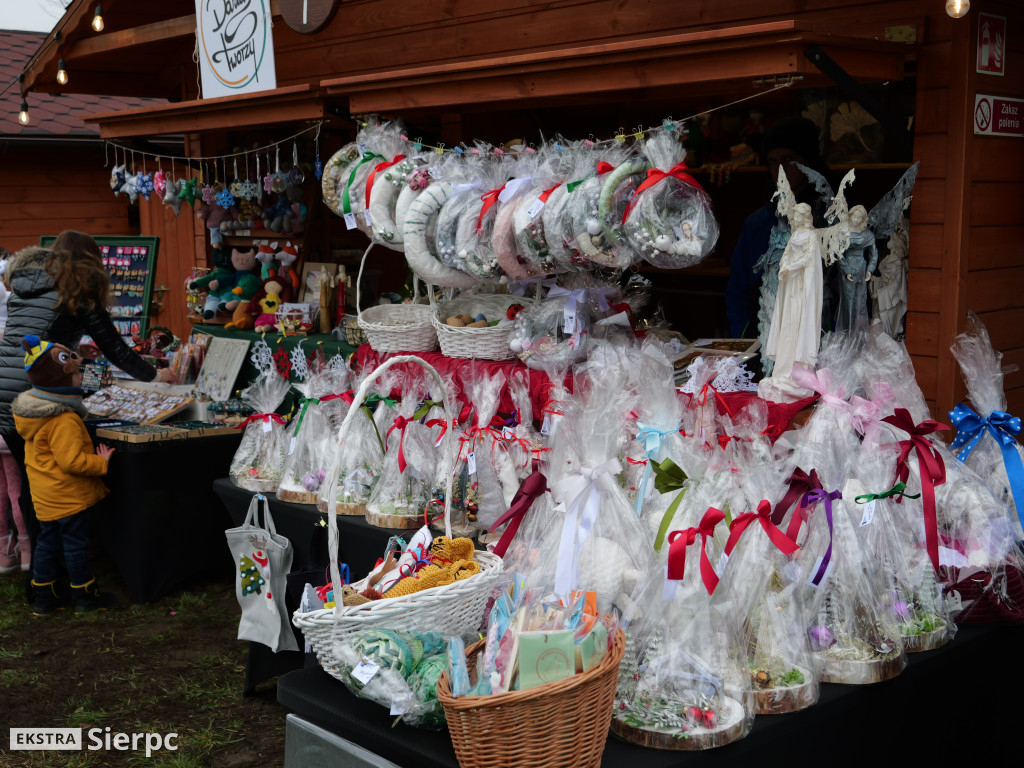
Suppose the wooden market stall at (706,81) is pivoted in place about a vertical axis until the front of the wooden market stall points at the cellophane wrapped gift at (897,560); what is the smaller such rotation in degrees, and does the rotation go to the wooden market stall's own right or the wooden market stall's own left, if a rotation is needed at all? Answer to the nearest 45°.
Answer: approximately 45° to the wooden market stall's own left

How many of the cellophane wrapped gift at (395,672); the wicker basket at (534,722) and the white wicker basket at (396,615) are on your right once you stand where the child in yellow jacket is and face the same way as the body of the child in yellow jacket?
3

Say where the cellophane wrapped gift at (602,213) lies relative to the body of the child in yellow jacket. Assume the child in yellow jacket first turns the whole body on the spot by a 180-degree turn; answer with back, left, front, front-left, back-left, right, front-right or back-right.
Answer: back-left

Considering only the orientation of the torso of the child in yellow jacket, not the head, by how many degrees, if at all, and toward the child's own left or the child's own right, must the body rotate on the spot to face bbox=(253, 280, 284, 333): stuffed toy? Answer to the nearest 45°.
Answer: approximately 45° to the child's own left

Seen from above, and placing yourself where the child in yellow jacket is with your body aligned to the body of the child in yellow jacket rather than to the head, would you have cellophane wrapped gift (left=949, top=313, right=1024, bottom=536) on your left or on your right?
on your right

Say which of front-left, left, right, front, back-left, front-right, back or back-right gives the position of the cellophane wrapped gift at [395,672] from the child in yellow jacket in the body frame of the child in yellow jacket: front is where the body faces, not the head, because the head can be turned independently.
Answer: right

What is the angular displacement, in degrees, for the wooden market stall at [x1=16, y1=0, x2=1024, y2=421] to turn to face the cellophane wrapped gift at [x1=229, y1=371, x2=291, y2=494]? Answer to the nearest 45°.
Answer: approximately 45° to its right

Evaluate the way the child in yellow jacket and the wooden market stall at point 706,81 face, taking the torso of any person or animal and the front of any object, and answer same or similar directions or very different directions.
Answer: very different directions

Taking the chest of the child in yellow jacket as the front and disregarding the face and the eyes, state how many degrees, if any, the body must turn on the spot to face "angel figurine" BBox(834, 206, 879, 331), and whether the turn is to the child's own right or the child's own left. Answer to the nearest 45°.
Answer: approximately 45° to the child's own right

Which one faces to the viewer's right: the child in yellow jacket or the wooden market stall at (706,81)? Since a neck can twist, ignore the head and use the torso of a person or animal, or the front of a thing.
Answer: the child in yellow jacket

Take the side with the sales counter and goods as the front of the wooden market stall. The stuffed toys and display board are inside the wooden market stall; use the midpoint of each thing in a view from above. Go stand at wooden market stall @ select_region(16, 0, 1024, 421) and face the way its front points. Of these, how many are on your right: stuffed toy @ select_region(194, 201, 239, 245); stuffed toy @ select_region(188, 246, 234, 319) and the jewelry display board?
3

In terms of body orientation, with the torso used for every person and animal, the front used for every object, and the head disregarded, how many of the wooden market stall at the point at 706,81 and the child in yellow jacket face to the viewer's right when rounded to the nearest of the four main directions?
1

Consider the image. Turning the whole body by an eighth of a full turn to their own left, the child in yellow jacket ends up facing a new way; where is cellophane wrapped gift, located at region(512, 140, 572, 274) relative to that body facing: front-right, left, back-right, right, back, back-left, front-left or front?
right

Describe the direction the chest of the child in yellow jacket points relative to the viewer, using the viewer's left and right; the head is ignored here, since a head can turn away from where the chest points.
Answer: facing to the right of the viewer

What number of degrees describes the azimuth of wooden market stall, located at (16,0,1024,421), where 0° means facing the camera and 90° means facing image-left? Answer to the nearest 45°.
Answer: approximately 45°

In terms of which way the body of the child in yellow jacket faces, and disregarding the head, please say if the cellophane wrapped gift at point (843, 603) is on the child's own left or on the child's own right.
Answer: on the child's own right
